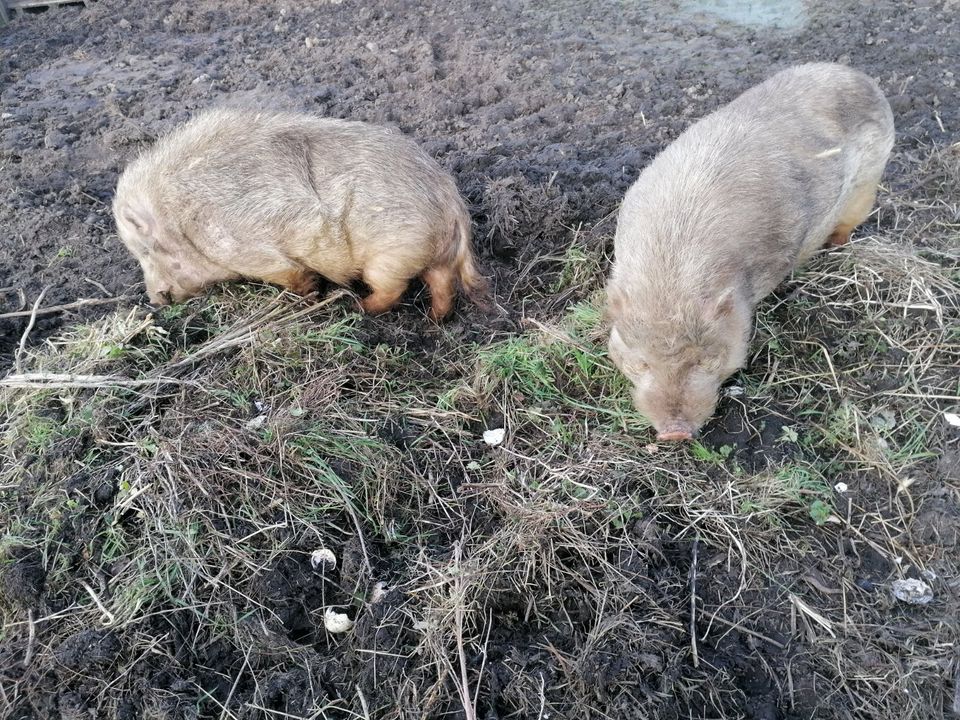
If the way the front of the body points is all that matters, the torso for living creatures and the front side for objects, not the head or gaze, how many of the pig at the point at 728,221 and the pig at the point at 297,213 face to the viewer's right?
0

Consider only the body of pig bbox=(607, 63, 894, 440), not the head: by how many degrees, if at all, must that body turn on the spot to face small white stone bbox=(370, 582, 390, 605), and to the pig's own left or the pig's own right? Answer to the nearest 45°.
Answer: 0° — it already faces it

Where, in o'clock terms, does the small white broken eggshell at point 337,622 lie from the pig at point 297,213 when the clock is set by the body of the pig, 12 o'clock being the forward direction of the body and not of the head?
The small white broken eggshell is roughly at 9 o'clock from the pig.

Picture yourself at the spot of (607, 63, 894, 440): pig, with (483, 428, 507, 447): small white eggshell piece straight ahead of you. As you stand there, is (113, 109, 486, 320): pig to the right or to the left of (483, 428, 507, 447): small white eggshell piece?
right

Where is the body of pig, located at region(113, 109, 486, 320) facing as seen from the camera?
to the viewer's left

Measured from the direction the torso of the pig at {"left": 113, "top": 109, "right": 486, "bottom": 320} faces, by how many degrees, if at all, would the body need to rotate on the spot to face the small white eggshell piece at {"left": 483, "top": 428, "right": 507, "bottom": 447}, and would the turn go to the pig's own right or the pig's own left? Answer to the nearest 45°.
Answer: approximately 135° to the pig's own left

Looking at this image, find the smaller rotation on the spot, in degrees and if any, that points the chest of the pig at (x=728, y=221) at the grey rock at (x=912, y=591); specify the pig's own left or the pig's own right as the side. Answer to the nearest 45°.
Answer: approximately 90° to the pig's own left

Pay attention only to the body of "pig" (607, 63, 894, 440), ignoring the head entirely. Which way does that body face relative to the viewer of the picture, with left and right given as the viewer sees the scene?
facing the viewer and to the left of the viewer

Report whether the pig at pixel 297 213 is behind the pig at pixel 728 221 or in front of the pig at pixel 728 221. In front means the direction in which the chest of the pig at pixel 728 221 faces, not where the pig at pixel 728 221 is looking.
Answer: in front

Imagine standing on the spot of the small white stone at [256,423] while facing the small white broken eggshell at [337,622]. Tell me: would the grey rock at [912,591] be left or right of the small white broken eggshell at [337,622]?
left

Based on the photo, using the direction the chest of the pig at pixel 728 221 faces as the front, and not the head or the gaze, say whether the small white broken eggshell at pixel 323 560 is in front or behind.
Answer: in front
